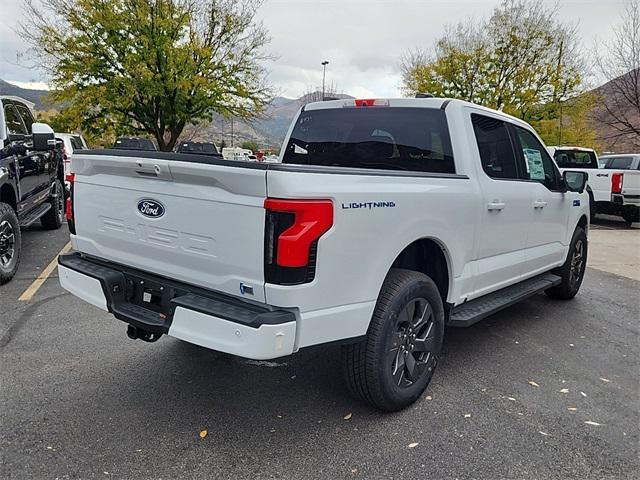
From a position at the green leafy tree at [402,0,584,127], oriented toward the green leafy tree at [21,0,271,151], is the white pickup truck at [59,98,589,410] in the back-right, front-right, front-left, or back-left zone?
front-left

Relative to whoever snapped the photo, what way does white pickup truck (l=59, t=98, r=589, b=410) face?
facing away from the viewer and to the right of the viewer

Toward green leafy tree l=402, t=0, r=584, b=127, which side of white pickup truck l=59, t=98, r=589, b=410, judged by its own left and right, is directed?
front

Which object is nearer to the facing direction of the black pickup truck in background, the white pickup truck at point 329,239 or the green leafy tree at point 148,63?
the green leafy tree

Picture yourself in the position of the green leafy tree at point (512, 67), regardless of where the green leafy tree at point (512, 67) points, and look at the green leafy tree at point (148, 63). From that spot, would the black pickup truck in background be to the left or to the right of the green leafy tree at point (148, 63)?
left

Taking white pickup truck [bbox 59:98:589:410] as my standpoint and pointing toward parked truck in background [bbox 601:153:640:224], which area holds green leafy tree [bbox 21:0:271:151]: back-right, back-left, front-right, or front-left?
front-left

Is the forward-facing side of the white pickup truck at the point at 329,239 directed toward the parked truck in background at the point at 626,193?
yes

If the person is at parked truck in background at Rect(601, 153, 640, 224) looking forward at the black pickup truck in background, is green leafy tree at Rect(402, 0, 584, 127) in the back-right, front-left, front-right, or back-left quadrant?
back-right

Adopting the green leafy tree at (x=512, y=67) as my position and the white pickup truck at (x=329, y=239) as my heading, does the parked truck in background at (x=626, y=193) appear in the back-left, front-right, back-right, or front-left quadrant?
front-left

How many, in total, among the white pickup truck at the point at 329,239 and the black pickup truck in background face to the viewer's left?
0

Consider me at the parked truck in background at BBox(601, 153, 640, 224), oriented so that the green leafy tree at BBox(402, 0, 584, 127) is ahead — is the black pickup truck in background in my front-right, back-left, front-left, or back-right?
back-left

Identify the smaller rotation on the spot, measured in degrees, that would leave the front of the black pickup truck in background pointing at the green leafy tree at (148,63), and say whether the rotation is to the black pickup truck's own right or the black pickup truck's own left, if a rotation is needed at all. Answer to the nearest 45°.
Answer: approximately 45° to the black pickup truck's own left
